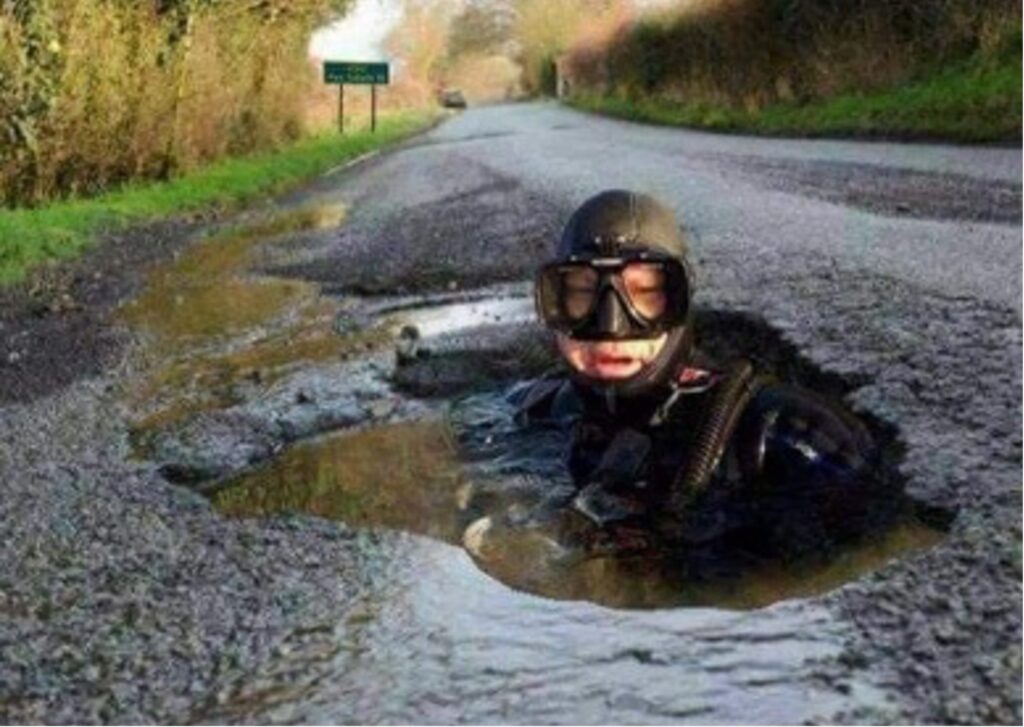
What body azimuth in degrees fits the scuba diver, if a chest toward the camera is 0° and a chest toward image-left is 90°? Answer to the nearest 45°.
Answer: approximately 45°

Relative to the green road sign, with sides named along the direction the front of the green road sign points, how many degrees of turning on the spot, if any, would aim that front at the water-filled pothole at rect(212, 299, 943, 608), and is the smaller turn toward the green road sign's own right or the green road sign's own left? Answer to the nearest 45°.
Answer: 0° — it already faces it

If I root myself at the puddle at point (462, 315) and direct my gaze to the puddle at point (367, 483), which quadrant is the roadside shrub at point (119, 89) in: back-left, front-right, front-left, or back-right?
back-right

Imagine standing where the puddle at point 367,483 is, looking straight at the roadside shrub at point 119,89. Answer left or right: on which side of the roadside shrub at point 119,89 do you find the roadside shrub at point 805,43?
right

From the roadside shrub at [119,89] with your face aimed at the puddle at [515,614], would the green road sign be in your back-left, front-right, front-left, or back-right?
back-left

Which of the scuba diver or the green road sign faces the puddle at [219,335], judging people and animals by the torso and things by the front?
the green road sign

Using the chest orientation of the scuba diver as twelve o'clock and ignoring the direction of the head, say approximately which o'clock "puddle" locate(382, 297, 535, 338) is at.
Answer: The puddle is roughly at 4 o'clock from the scuba diver.

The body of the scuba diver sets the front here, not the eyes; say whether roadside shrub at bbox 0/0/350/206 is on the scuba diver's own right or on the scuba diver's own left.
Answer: on the scuba diver's own right

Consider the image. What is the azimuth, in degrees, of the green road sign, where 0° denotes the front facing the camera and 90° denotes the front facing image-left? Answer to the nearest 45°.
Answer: approximately 0°
